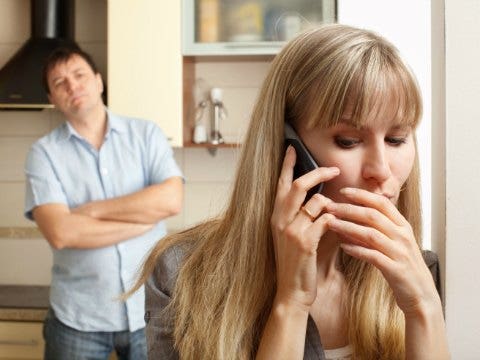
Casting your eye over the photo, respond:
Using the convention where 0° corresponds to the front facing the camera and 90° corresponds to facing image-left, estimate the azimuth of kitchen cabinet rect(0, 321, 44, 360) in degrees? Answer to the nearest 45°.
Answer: approximately 0°
